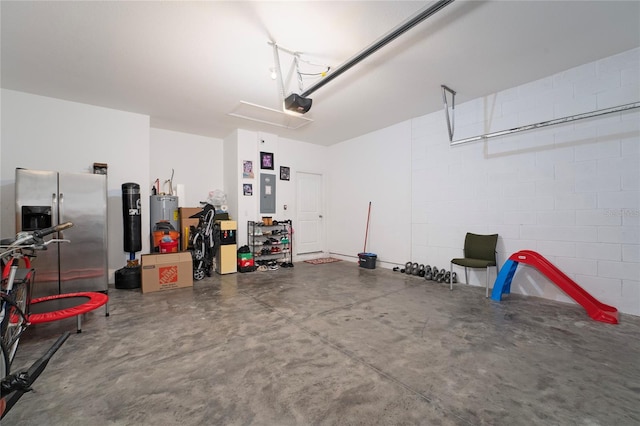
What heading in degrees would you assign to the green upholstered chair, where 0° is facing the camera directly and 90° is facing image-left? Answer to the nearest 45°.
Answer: approximately 45°

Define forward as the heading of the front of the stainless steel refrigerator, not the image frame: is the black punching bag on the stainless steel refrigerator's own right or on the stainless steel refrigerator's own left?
on the stainless steel refrigerator's own left

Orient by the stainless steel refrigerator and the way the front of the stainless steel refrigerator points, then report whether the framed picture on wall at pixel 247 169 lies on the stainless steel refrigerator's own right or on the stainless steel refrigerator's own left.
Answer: on the stainless steel refrigerator's own left

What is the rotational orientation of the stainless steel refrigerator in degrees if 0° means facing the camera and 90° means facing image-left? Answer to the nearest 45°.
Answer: approximately 0°

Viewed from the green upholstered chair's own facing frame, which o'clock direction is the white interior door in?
The white interior door is roughly at 2 o'clock from the green upholstered chair.

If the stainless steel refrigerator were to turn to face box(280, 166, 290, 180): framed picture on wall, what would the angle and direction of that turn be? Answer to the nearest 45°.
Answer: approximately 90° to its left
